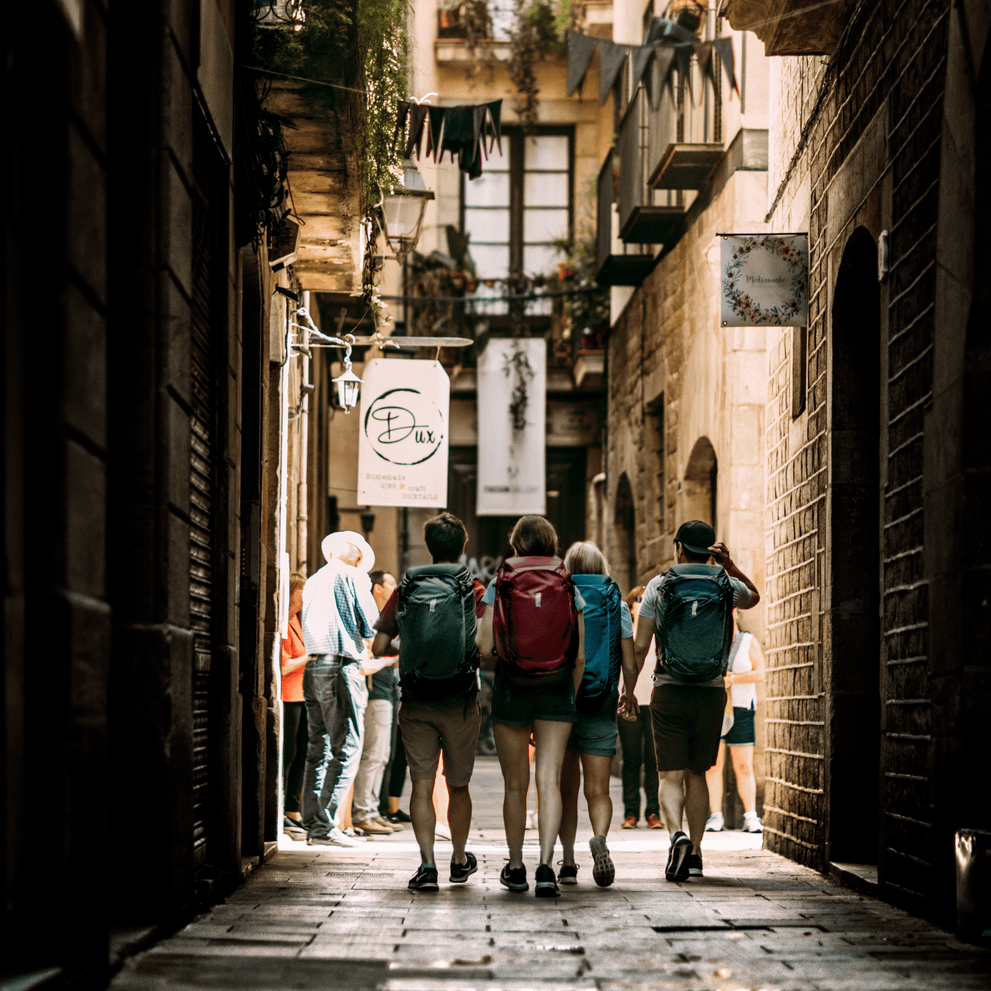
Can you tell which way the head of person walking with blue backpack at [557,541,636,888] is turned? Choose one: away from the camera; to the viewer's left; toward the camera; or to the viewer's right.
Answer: away from the camera

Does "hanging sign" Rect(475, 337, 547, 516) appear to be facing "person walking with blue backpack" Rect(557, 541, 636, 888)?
yes

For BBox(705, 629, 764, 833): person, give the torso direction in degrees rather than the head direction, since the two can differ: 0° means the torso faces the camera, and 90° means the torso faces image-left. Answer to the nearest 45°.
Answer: approximately 45°

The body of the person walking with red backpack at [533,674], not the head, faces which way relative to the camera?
away from the camera

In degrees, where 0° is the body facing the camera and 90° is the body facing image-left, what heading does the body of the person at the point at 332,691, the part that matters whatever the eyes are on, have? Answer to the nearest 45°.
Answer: approximately 225°

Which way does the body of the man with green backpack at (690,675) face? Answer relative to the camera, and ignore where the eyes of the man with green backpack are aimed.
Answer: away from the camera

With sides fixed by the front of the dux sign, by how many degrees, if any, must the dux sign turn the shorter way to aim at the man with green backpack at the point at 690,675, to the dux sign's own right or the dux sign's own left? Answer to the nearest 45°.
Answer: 0° — it already faces them

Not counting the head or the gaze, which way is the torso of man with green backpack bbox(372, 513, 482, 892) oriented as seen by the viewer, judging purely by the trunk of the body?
away from the camera
